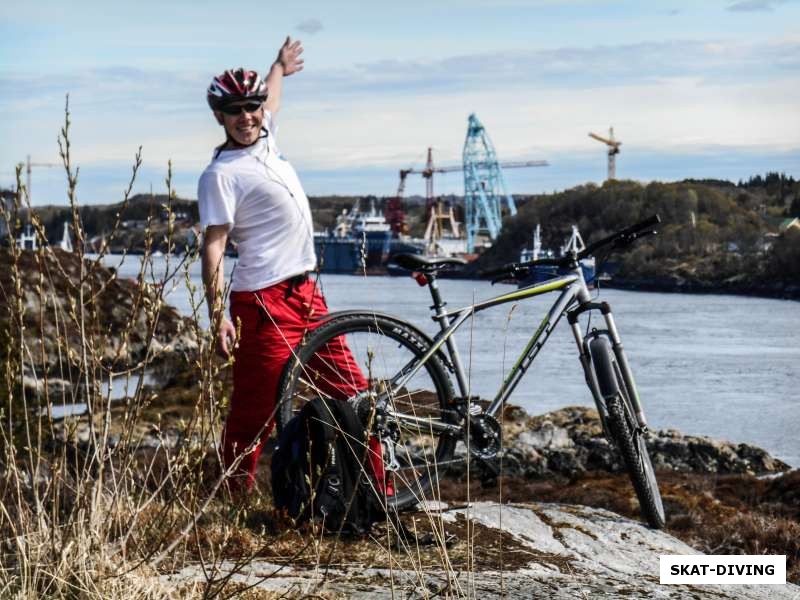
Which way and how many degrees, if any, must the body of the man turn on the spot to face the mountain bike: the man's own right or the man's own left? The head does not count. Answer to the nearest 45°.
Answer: approximately 45° to the man's own left

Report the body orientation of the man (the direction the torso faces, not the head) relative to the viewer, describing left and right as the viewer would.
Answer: facing the viewer and to the right of the viewer

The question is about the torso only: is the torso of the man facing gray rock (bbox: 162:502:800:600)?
yes
